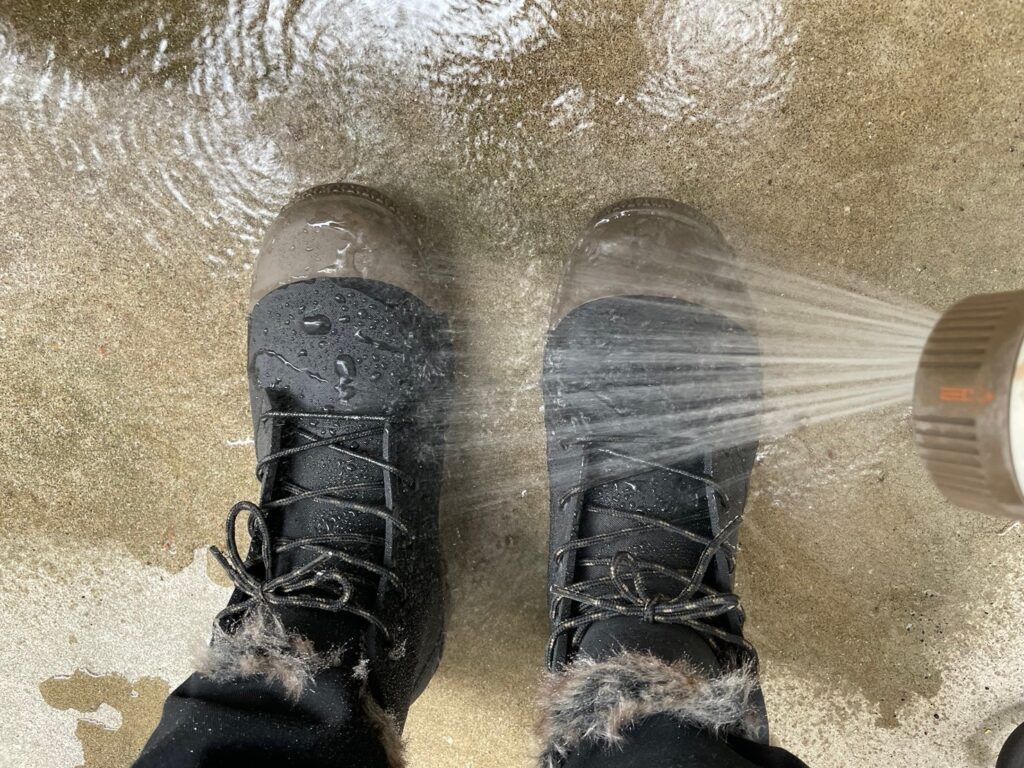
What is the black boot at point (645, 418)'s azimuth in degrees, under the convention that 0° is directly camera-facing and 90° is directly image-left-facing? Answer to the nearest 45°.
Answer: approximately 180°

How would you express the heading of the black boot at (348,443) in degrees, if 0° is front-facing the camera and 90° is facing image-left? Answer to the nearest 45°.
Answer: approximately 180°

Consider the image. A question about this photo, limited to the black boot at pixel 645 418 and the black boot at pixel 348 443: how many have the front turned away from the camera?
2
